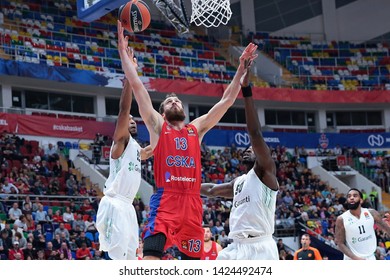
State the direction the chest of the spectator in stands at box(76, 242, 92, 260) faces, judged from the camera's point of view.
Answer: toward the camera

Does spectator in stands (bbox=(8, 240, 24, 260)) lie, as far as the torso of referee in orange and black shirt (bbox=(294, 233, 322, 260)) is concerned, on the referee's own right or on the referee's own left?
on the referee's own right

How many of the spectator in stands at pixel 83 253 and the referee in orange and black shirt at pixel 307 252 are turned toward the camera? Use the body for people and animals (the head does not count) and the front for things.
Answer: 2

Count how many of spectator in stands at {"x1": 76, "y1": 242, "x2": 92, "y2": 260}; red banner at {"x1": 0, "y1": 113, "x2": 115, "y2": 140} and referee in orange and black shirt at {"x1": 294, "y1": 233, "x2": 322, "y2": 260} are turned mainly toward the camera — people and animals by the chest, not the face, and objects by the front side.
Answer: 3

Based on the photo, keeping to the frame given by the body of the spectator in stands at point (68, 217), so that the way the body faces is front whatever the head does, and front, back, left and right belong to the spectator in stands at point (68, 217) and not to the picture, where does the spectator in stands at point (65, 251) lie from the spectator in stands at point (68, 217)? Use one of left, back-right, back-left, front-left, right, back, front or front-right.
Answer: front-right

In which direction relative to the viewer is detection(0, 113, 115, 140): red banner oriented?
toward the camera

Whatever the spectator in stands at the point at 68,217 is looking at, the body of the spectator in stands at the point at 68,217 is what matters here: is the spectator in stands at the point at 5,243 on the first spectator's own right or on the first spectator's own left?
on the first spectator's own right

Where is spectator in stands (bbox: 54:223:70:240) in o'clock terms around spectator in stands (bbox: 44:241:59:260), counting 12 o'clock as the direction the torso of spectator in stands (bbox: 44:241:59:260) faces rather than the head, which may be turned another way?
spectator in stands (bbox: 54:223:70:240) is roughly at 8 o'clock from spectator in stands (bbox: 44:241:59:260).

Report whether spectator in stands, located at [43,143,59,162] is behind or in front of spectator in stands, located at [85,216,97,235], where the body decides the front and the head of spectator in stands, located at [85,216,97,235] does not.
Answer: behind

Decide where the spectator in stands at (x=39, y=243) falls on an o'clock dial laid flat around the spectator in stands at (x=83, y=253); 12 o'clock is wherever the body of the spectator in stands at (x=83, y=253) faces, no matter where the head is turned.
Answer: the spectator in stands at (x=39, y=243) is roughly at 3 o'clock from the spectator in stands at (x=83, y=253).

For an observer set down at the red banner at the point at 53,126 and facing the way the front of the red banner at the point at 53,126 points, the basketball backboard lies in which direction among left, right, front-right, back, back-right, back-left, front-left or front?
front
